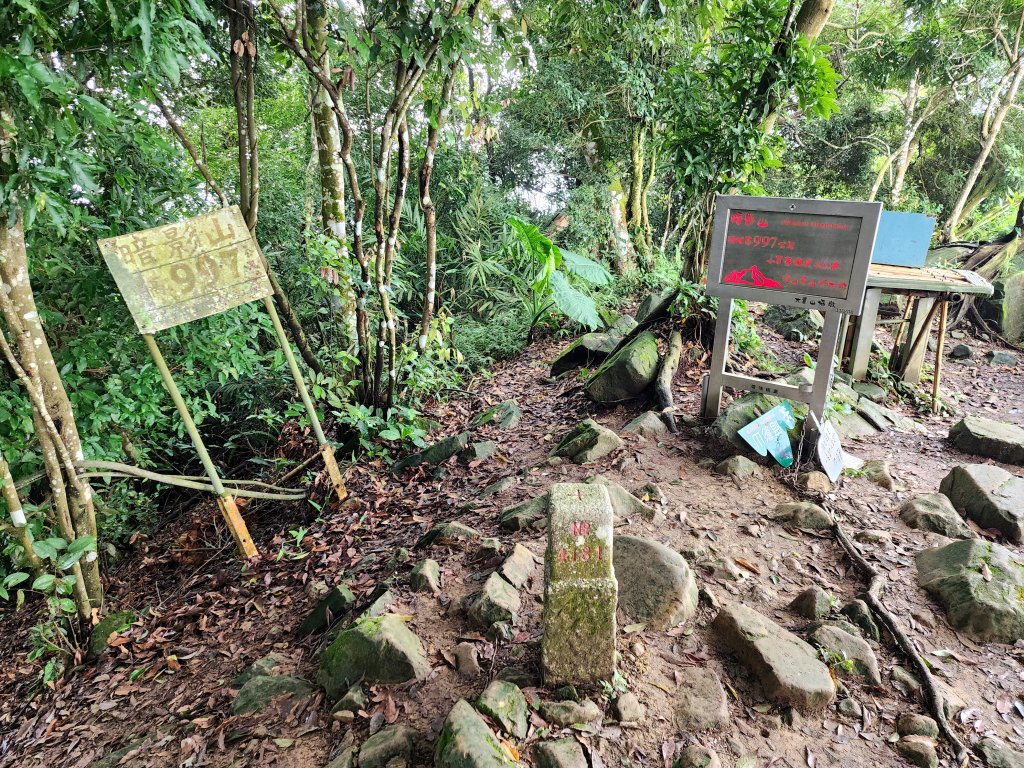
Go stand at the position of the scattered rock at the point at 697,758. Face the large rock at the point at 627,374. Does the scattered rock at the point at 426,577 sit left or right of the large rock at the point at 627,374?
left

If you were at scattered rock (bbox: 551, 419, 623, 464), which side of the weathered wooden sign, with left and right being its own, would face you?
left

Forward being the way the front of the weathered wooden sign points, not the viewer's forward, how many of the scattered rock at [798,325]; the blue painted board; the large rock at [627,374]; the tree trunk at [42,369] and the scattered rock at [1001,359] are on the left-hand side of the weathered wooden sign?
4

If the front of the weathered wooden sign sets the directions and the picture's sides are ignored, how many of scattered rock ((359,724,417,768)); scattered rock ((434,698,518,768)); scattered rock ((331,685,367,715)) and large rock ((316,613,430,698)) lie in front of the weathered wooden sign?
4

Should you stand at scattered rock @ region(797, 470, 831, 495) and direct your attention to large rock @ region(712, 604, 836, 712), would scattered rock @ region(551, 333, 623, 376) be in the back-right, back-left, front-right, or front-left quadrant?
back-right

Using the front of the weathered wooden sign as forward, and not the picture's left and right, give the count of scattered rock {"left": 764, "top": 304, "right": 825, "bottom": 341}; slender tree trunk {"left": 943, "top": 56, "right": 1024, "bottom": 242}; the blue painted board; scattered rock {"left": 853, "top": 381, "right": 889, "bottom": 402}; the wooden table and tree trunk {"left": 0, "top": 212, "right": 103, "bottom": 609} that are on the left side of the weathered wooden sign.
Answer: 5

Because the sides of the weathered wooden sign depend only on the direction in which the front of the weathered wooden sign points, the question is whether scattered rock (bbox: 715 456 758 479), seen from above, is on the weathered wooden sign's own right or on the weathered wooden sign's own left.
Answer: on the weathered wooden sign's own left

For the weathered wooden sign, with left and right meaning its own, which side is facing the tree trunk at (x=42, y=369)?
right

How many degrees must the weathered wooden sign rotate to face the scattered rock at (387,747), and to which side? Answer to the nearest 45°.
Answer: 0° — it already faces it

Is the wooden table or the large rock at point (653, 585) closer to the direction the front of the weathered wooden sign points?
the large rock

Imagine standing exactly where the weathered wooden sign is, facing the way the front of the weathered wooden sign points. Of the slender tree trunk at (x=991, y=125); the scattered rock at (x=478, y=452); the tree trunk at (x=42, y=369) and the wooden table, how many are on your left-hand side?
3

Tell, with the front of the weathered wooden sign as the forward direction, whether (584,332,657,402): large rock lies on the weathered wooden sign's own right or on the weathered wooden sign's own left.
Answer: on the weathered wooden sign's own left

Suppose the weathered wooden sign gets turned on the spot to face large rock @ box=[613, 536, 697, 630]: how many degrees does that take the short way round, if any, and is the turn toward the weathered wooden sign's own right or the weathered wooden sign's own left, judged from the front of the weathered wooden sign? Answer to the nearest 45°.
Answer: approximately 45° to the weathered wooden sign's own left

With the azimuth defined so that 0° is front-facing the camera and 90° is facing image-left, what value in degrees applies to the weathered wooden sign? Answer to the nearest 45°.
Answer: approximately 0°

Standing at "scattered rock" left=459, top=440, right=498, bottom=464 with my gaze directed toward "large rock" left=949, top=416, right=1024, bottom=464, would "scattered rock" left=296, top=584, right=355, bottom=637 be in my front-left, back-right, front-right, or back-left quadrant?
back-right
